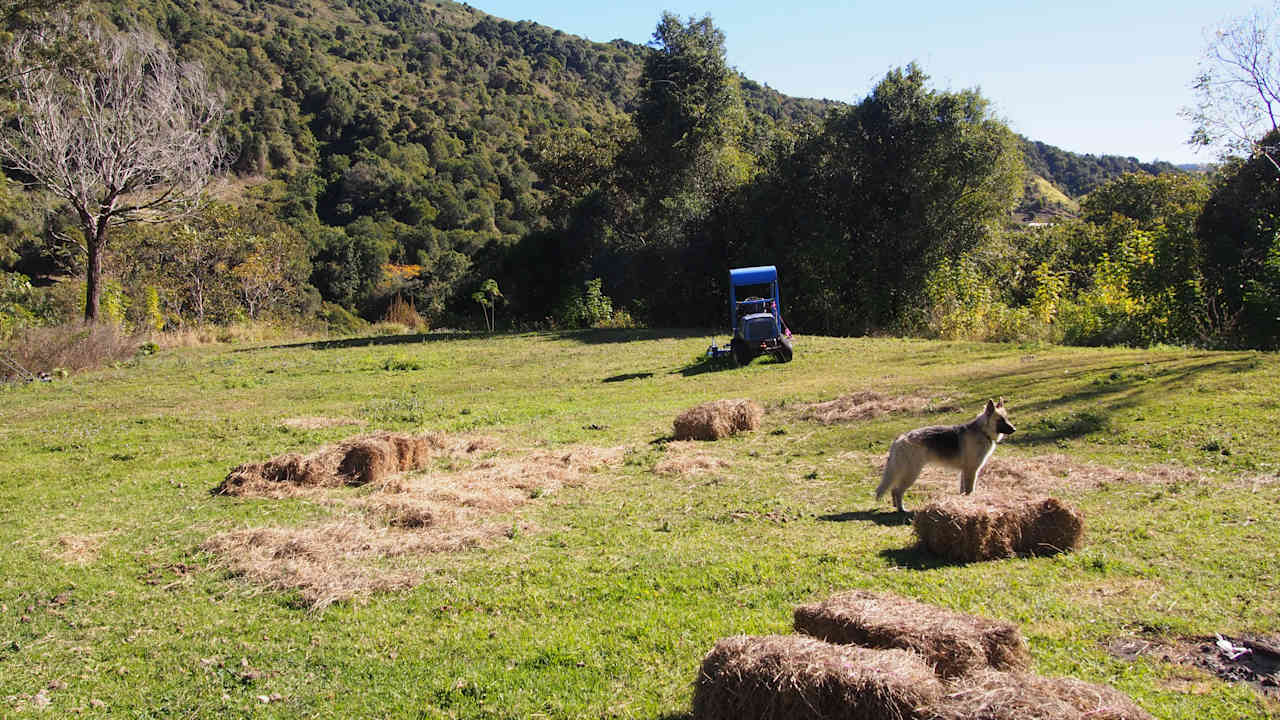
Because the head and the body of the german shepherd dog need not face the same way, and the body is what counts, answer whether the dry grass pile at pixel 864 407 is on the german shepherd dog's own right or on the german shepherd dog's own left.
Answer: on the german shepherd dog's own left

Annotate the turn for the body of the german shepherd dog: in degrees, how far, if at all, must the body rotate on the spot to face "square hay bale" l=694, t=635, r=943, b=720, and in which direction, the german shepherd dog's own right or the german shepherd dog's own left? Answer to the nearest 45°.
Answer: approximately 90° to the german shepherd dog's own right

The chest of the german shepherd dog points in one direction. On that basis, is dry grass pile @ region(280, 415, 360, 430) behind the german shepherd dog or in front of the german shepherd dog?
behind

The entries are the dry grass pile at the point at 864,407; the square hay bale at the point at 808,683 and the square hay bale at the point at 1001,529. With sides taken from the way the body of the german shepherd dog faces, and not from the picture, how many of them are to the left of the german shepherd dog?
1

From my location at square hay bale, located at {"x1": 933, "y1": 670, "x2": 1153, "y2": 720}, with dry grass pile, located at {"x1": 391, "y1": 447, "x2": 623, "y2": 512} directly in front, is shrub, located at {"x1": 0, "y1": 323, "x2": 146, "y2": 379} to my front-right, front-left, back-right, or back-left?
front-left

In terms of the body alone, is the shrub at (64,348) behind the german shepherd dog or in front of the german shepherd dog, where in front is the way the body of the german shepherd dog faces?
behind

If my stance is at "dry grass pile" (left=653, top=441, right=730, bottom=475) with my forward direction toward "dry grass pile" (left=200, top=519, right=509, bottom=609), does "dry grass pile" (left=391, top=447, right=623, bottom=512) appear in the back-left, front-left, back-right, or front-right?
front-right

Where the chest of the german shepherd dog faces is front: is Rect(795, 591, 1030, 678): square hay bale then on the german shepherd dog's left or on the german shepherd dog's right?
on the german shepherd dog's right

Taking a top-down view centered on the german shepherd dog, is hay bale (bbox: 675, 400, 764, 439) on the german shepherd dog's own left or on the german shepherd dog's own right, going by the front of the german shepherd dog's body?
on the german shepherd dog's own left

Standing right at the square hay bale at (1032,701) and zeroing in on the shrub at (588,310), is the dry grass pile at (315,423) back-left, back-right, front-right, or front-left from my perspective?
front-left

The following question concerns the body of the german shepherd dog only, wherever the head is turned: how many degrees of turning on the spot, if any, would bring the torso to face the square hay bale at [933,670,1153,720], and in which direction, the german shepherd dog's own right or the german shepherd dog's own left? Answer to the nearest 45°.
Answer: approximately 90° to the german shepherd dog's own right

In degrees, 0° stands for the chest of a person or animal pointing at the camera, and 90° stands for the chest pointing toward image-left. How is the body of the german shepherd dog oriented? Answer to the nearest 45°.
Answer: approximately 270°

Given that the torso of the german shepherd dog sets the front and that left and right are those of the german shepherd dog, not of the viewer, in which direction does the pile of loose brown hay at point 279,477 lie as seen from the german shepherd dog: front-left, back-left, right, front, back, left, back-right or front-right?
back

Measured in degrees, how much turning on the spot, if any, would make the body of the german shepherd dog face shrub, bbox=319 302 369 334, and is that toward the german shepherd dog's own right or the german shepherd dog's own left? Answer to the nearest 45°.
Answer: approximately 135° to the german shepherd dog's own left
